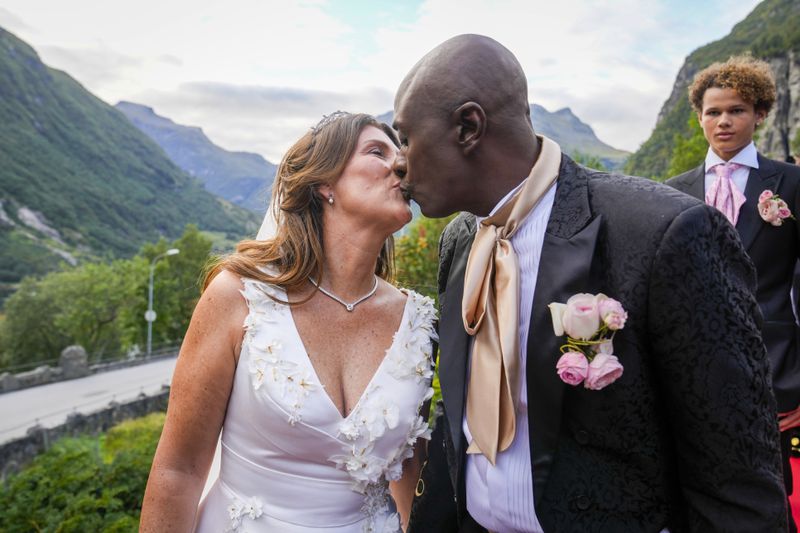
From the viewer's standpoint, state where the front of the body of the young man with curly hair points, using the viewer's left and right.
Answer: facing the viewer

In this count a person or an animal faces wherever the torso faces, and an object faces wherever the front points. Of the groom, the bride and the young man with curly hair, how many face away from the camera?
0

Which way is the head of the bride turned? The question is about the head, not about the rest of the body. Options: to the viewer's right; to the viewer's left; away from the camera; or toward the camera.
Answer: to the viewer's right

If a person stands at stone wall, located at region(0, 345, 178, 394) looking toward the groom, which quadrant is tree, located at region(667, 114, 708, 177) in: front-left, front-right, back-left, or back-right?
front-left

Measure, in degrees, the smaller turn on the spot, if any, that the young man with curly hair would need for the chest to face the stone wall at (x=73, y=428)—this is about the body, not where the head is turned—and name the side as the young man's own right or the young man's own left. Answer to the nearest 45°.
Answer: approximately 135° to the young man's own right

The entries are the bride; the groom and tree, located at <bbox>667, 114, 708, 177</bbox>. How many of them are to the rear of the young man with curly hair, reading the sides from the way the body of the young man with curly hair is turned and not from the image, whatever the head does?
1

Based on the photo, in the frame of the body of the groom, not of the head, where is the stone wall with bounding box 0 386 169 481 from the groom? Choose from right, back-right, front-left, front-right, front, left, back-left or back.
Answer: right

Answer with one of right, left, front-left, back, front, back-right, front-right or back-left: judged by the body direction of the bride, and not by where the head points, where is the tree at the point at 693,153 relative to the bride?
left

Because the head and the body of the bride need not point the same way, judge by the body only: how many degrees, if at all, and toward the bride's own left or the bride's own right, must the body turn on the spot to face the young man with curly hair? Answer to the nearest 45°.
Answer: approximately 45° to the bride's own left

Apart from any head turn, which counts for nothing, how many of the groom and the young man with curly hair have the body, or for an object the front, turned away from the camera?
0

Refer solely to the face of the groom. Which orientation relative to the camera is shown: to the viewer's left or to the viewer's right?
to the viewer's left

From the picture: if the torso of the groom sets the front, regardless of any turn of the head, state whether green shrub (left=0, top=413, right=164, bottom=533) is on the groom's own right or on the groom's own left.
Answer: on the groom's own right

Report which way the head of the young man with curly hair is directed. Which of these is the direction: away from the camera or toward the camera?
toward the camera

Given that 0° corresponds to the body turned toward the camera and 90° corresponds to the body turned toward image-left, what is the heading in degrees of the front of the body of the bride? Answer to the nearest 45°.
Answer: approximately 315°

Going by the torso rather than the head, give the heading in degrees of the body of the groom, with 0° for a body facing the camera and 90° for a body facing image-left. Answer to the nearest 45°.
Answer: approximately 45°

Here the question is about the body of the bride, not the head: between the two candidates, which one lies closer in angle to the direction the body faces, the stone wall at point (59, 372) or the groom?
the groom

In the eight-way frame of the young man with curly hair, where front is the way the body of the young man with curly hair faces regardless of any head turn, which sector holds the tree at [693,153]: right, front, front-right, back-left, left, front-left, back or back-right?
back
